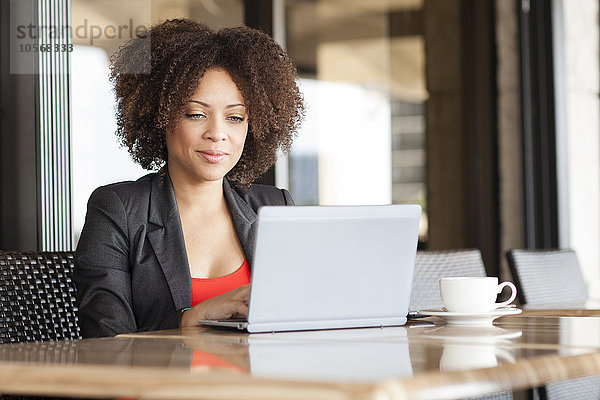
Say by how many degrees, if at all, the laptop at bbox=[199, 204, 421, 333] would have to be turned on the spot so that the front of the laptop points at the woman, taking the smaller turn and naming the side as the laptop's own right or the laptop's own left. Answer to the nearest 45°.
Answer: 0° — it already faces them

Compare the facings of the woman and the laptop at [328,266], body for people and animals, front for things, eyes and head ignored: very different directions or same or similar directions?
very different directions

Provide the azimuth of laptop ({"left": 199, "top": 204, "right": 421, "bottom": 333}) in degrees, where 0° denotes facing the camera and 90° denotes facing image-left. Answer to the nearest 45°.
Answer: approximately 135°

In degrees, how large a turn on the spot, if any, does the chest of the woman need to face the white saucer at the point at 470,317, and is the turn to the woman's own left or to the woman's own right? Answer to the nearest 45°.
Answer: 0° — they already face it

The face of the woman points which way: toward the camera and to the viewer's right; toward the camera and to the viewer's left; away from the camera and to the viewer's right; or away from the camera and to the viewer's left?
toward the camera and to the viewer's right

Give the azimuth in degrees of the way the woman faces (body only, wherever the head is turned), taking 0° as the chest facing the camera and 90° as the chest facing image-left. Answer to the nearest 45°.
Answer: approximately 315°
